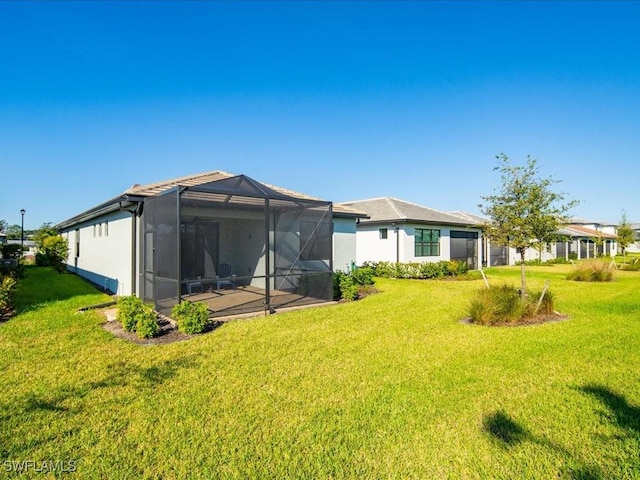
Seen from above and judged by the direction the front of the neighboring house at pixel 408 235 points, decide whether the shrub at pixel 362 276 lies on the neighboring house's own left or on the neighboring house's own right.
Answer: on the neighboring house's own left

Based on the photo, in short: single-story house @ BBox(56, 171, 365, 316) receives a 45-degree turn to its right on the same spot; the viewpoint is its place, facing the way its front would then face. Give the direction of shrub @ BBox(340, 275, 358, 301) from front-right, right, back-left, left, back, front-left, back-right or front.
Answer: right

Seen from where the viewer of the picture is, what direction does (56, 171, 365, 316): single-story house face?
facing away from the viewer and to the left of the viewer

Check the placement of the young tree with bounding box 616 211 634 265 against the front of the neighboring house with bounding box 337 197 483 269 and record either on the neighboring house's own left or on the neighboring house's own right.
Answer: on the neighboring house's own right

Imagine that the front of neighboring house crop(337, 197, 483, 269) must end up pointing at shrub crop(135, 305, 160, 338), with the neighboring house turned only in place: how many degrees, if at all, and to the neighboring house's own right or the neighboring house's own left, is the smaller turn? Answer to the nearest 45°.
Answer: approximately 135° to the neighboring house's own left

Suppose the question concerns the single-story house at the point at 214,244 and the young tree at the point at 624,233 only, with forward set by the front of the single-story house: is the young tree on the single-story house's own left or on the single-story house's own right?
on the single-story house's own right

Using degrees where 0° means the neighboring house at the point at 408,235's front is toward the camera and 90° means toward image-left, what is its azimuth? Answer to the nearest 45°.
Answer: approximately 135°

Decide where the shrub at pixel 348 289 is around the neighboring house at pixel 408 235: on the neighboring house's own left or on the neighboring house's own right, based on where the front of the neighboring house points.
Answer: on the neighboring house's own left

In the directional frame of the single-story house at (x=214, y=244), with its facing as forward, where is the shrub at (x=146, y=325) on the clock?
The shrub is roughly at 8 o'clock from the single-story house.

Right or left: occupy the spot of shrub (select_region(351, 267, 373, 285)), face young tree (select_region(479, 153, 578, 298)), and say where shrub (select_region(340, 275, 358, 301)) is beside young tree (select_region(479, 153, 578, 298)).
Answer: right
